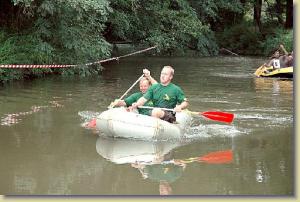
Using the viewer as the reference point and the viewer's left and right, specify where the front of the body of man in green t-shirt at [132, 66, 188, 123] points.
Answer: facing the viewer and to the left of the viewer
